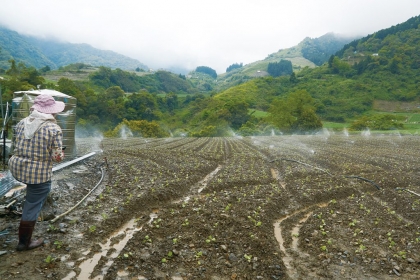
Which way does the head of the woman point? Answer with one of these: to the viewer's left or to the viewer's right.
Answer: to the viewer's right

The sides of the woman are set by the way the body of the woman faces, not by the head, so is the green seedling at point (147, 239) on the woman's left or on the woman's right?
on the woman's right

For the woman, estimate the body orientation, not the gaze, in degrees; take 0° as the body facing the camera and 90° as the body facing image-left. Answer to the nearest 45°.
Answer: approximately 225°
